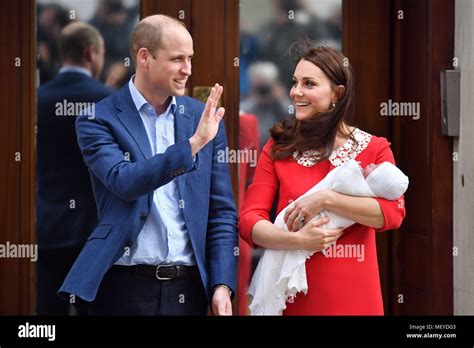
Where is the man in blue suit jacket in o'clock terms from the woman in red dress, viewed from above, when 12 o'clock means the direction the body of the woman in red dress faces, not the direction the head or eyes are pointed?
The man in blue suit jacket is roughly at 3 o'clock from the woman in red dress.

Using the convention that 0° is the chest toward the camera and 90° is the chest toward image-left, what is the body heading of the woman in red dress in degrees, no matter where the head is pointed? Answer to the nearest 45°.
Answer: approximately 0°

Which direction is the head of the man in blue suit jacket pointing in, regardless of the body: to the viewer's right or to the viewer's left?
to the viewer's right

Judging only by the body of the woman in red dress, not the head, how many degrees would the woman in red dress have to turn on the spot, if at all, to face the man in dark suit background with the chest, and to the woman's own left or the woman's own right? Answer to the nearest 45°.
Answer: approximately 135° to the woman's own right

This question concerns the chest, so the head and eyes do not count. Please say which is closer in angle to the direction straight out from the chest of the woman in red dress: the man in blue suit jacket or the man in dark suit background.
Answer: the man in blue suit jacket
